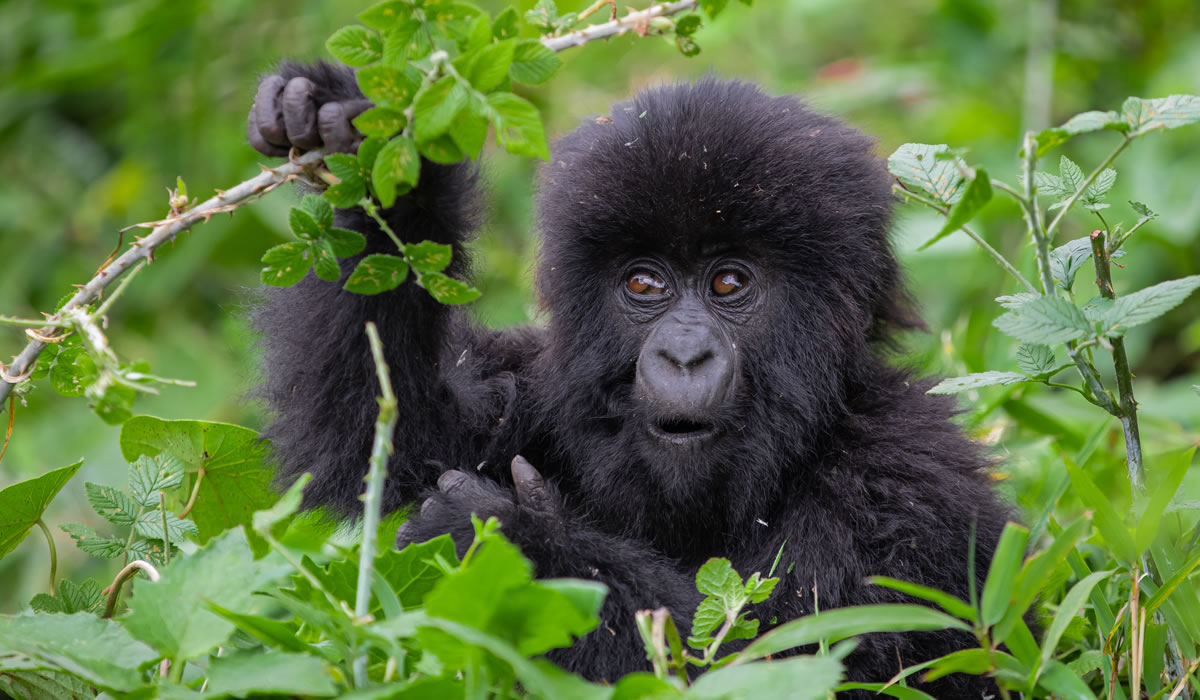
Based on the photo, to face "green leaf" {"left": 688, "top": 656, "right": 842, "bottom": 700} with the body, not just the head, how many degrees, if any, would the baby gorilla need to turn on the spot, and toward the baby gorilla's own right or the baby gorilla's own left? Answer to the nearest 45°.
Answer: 0° — it already faces it

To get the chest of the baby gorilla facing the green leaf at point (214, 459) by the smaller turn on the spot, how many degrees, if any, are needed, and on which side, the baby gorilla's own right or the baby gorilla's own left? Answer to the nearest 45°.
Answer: approximately 90° to the baby gorilla's own right

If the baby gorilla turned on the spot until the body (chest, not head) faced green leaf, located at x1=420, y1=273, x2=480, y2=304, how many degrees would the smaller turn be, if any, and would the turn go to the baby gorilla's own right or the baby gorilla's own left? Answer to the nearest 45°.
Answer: approximately 45° to the baby gorilla's own right

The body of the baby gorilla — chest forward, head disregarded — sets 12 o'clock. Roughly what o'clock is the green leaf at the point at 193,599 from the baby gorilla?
The green leaf is roughly at 1 o'clock from the baby gorilla.

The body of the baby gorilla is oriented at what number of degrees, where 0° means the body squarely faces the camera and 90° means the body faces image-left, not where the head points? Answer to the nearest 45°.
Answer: approximately 0°
